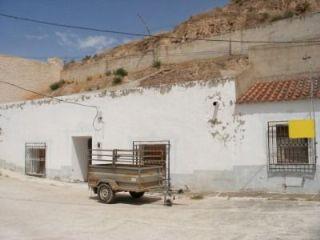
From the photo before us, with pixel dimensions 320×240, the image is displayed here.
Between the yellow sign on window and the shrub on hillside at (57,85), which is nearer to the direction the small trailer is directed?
the yellow sign on window

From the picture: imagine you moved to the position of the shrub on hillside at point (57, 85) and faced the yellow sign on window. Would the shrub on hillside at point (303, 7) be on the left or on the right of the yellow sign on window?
left

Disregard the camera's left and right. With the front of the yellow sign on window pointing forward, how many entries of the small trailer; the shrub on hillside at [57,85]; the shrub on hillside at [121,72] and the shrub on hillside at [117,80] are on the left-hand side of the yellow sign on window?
0

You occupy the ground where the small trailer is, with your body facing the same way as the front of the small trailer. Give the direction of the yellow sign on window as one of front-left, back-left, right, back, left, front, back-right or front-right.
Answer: front-left

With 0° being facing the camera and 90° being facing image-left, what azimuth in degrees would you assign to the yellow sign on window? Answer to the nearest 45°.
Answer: approximately 0°

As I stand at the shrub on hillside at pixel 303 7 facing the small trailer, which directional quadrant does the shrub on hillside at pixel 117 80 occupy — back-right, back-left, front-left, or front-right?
front-right

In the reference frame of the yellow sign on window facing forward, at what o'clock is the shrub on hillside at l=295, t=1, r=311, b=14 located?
The shrub on hillside is roughly at 6 o'clock from the yellow sign on window.

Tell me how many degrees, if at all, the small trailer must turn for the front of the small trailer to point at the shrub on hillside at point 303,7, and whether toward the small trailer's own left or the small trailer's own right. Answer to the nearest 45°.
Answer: approximately 90° to the small trailer's own left

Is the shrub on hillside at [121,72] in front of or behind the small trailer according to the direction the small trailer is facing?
behind

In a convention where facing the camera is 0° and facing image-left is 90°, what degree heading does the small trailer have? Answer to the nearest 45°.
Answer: approximately 315°

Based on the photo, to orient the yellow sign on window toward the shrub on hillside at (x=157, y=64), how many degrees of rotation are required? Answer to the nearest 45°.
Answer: approximately 135° to its right

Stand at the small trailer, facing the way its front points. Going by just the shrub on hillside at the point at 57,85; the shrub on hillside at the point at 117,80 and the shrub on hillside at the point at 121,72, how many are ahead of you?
0

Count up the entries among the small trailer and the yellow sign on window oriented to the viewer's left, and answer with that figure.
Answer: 0
